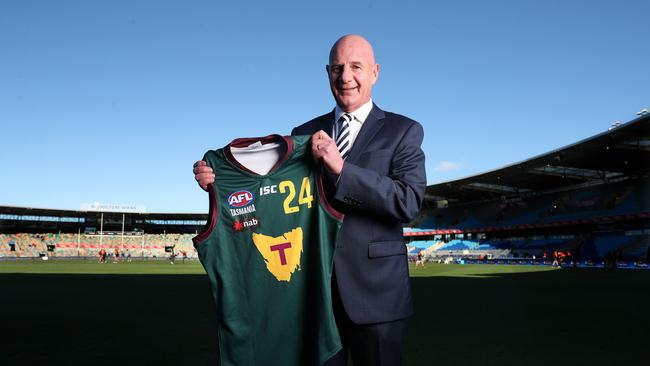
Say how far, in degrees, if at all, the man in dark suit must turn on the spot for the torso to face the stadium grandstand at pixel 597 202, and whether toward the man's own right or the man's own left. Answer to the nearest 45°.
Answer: approximately 180°

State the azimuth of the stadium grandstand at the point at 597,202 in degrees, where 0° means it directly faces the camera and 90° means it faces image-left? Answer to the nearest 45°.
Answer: approximately 45°
